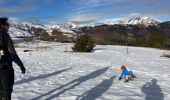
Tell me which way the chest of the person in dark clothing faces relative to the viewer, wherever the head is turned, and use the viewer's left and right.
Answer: facing away from the viewer and to the right of the viewer
